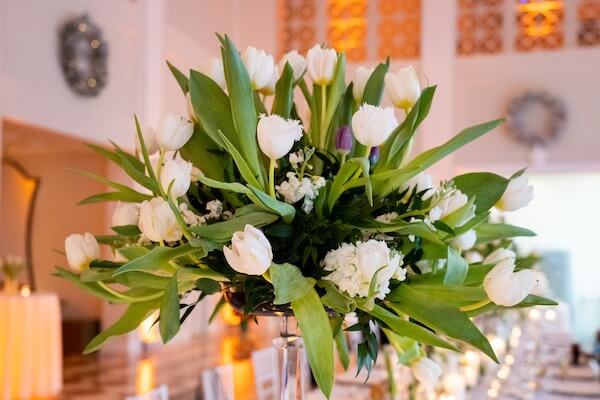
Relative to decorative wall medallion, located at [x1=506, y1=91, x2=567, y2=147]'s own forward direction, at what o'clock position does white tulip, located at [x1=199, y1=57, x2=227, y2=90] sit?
The white tulip is roughly at 12 o'clock from the decorative wall medallion.

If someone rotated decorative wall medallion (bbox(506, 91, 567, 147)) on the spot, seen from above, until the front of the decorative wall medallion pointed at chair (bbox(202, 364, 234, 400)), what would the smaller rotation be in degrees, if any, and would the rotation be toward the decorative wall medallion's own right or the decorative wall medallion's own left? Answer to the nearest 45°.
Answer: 0° — it already faces it

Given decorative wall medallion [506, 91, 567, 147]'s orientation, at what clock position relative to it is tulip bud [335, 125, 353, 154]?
The tulip bud is roughly at 12 o'clock from the decorative wall medallion.

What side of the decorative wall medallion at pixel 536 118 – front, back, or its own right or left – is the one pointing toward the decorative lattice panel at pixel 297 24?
right

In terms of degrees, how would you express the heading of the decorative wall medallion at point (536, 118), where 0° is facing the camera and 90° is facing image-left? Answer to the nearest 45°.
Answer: approximately 0°
